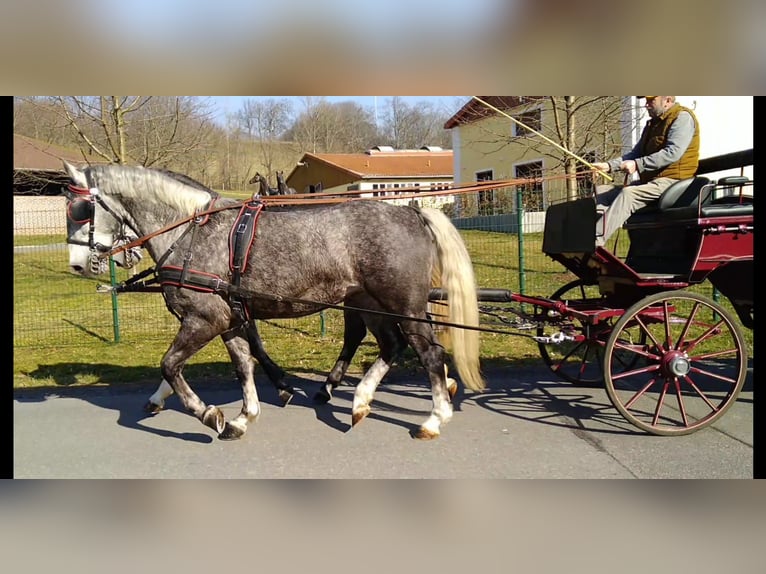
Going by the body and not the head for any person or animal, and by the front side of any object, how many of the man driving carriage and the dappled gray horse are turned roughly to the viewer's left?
2

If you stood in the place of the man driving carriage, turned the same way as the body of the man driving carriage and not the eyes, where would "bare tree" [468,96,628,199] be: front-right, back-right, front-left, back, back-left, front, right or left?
right

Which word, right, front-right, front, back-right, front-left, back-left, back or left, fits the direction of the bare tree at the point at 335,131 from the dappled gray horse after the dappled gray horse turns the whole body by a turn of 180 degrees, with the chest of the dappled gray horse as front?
left

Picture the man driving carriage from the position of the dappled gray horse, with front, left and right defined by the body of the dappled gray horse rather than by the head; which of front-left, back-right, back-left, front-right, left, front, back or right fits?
back

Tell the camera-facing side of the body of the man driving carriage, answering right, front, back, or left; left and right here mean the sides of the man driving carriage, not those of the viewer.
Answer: left

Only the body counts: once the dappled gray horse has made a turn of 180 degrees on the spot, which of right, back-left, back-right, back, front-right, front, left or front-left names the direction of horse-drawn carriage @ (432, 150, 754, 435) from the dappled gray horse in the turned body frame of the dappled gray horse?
front

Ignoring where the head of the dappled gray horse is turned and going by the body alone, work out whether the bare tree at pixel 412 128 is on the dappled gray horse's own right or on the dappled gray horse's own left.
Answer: on the dappled gray horse's own right

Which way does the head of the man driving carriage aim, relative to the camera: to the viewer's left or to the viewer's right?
to the viewer's left

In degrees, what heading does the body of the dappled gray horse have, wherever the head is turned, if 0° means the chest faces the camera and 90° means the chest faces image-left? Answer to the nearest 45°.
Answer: approximately 90°
